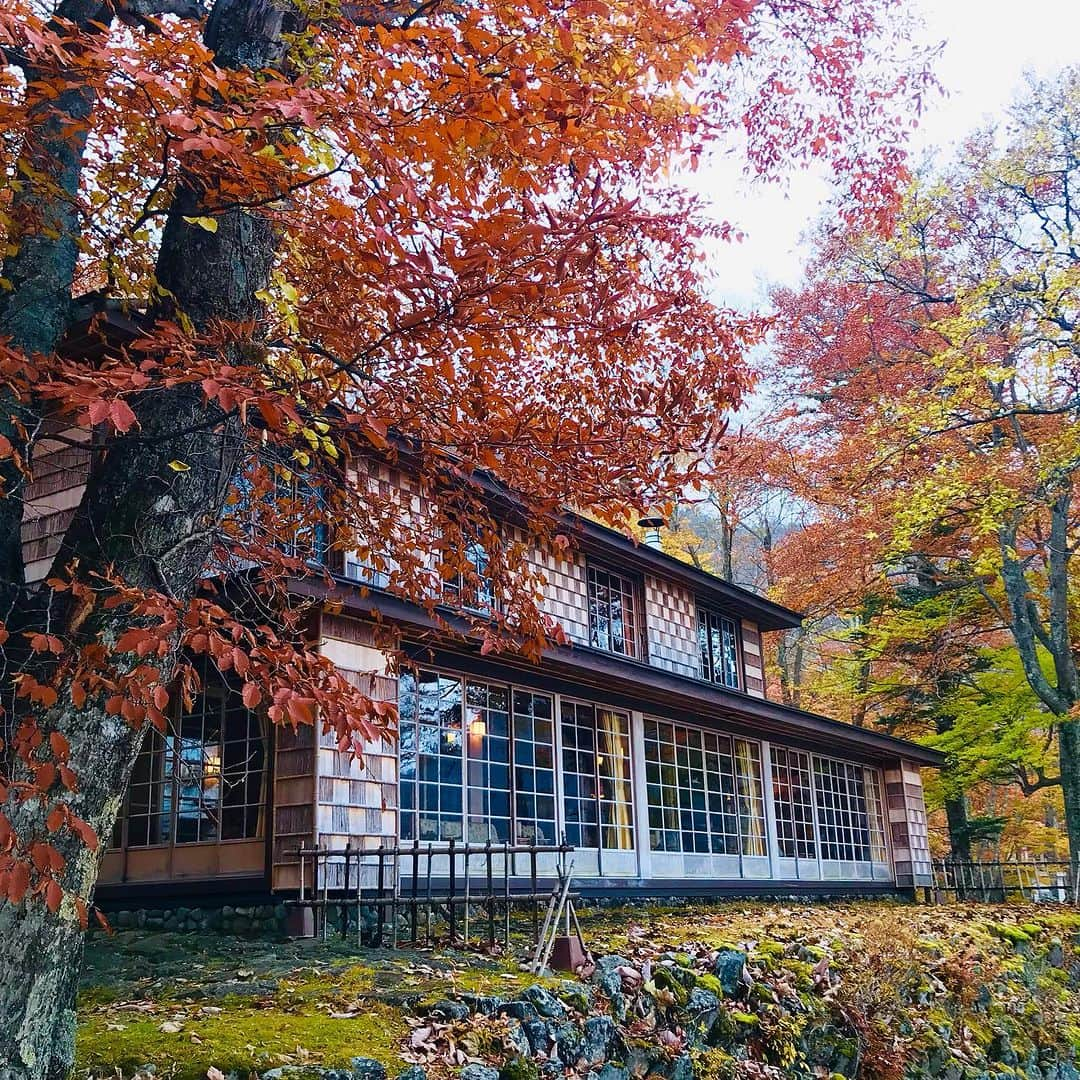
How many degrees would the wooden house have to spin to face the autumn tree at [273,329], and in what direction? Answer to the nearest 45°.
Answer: approximately 45° to its right

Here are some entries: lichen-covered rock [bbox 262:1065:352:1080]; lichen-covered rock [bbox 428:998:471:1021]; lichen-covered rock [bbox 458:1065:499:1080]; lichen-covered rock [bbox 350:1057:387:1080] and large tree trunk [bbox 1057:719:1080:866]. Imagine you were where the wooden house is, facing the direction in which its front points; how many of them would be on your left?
1

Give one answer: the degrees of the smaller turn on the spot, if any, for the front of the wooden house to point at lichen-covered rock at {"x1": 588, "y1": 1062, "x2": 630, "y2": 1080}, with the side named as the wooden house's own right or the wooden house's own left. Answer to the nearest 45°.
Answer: approximately 45° to the wooden house's own right

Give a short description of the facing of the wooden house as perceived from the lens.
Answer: facing the viewer and to the right of the viewer

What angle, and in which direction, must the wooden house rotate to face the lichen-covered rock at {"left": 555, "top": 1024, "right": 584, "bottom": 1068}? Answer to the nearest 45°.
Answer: approximately 45° to its right

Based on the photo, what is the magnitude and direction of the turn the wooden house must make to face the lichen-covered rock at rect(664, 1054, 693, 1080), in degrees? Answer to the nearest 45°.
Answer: approximately 45° to its right

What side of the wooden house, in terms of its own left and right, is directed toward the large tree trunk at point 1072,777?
left

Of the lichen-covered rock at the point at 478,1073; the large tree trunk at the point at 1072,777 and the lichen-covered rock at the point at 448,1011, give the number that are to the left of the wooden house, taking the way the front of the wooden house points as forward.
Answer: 1

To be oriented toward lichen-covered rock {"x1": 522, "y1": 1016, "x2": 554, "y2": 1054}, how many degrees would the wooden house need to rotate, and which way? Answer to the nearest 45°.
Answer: approximately 45° to its right

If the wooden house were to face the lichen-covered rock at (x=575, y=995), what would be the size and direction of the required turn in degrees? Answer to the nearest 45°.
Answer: approximately 45° to its right
